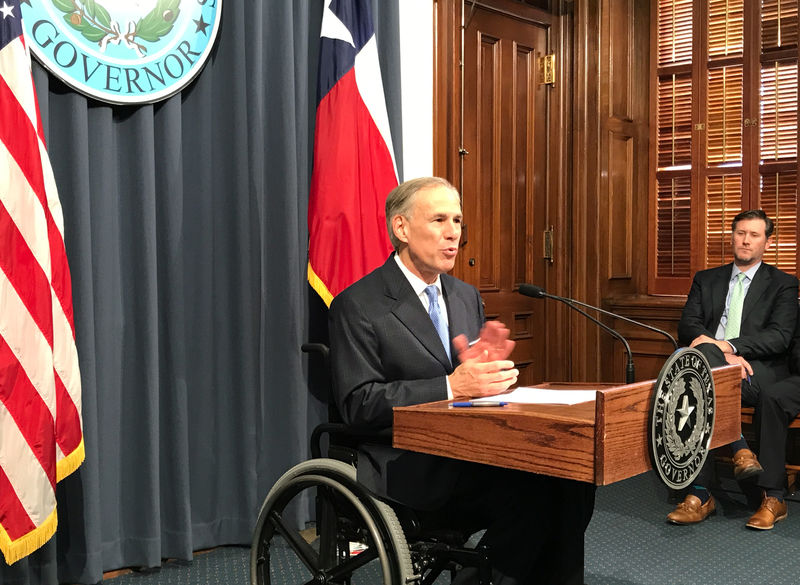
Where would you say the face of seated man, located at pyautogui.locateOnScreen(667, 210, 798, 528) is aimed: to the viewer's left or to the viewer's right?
to the viewer's left

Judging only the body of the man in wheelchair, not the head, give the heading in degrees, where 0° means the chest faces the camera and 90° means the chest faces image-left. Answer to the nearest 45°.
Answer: approximately 315°

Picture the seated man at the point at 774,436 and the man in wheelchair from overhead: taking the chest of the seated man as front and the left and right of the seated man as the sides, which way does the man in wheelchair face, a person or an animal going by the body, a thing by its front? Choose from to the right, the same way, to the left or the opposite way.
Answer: to the left

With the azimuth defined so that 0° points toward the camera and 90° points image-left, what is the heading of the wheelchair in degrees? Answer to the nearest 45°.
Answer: approximately 315°

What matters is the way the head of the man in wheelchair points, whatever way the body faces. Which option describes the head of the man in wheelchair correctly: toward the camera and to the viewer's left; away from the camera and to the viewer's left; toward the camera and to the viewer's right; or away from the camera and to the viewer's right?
toward the camera and to the viewer's right

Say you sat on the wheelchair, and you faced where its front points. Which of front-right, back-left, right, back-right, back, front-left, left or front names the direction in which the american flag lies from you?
back

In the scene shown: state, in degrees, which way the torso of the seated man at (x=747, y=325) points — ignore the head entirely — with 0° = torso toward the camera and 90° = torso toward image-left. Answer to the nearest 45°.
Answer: approximately 45°

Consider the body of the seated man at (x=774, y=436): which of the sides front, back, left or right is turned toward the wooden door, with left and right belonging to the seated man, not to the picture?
right

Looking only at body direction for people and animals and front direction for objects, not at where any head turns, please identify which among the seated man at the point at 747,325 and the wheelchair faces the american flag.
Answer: the seated man

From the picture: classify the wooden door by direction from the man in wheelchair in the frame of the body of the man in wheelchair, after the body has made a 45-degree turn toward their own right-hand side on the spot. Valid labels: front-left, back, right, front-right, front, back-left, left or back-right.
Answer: back
